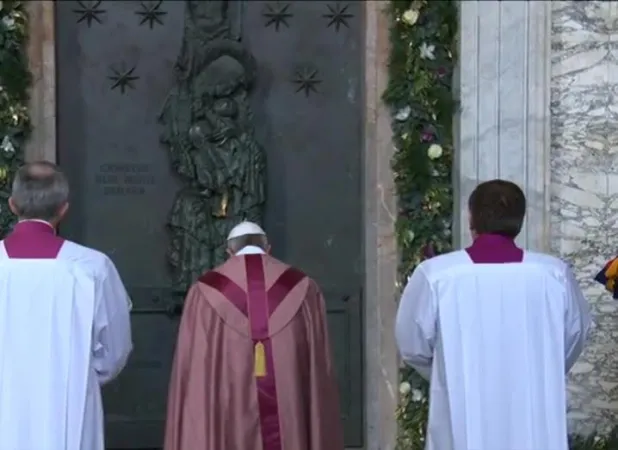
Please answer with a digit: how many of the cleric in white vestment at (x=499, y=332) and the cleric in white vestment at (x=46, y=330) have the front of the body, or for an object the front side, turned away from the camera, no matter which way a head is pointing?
2

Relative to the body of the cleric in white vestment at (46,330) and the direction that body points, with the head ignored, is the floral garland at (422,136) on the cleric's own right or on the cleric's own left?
on the cleric's own right

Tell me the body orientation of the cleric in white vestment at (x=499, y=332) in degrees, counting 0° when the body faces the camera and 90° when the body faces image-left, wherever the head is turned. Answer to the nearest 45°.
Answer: approximately 180°

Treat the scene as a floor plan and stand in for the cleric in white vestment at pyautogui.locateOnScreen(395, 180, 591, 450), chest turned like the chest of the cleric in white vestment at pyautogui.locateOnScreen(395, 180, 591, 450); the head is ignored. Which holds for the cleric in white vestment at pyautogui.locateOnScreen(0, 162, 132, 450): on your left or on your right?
on your left

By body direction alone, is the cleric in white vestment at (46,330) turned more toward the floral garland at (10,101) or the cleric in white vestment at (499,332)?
the floral garland

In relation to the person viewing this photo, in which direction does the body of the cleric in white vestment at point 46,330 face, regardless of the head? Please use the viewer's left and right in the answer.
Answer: facing away from the viewer

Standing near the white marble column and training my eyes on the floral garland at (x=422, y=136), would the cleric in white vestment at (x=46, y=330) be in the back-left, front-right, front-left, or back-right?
front-left

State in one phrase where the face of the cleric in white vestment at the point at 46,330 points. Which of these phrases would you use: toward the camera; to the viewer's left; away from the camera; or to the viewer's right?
away from the camera

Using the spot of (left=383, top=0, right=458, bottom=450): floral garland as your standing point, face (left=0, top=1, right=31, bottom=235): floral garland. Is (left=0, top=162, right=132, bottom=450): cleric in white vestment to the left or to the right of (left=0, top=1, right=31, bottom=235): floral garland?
left

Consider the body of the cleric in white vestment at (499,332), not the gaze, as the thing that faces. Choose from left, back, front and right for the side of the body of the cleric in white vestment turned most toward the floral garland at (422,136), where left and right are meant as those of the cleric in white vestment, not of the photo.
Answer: front

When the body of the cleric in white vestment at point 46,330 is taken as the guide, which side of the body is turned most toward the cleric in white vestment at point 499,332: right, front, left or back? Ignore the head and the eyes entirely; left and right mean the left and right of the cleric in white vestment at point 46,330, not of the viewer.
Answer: right

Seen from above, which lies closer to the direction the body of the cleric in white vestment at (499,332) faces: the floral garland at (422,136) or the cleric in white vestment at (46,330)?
the floral garland

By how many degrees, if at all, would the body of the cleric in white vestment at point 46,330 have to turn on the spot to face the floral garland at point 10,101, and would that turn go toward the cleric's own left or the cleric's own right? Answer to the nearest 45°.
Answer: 0° — they already face it

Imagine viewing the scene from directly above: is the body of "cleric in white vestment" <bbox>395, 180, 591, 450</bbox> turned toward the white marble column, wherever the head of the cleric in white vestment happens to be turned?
yes

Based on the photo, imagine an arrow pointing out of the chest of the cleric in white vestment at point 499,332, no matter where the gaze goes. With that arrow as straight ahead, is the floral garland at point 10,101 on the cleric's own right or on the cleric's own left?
on the cleric's own left

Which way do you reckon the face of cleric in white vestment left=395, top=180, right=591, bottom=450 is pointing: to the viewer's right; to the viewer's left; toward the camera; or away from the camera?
away from the camera
